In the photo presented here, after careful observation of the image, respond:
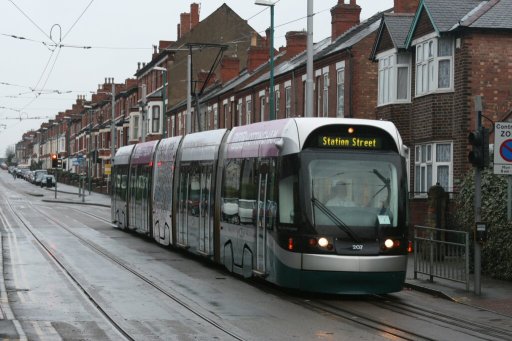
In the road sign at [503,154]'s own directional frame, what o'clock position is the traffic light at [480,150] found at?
The traffic light is roughly at 2 o'clock from the road sign.

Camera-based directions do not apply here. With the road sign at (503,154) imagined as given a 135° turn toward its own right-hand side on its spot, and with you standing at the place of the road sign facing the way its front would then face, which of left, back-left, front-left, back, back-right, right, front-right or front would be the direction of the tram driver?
left

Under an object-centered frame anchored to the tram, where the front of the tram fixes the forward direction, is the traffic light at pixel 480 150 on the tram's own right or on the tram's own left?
on the tram's own left

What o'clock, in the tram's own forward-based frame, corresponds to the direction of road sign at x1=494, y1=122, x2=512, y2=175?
The road sign is roughly at 12 o'clock from the tram.

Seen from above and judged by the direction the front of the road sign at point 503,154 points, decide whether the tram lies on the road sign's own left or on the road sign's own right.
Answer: on the road sign's own right

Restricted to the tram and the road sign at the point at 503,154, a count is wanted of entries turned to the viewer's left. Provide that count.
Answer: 0

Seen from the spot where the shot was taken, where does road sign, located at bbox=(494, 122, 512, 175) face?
facing the viewer

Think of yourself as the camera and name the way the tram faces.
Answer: facing the viewer and to the right of the viewer

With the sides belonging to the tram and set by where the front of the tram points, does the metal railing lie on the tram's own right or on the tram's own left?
on the tram's own left
